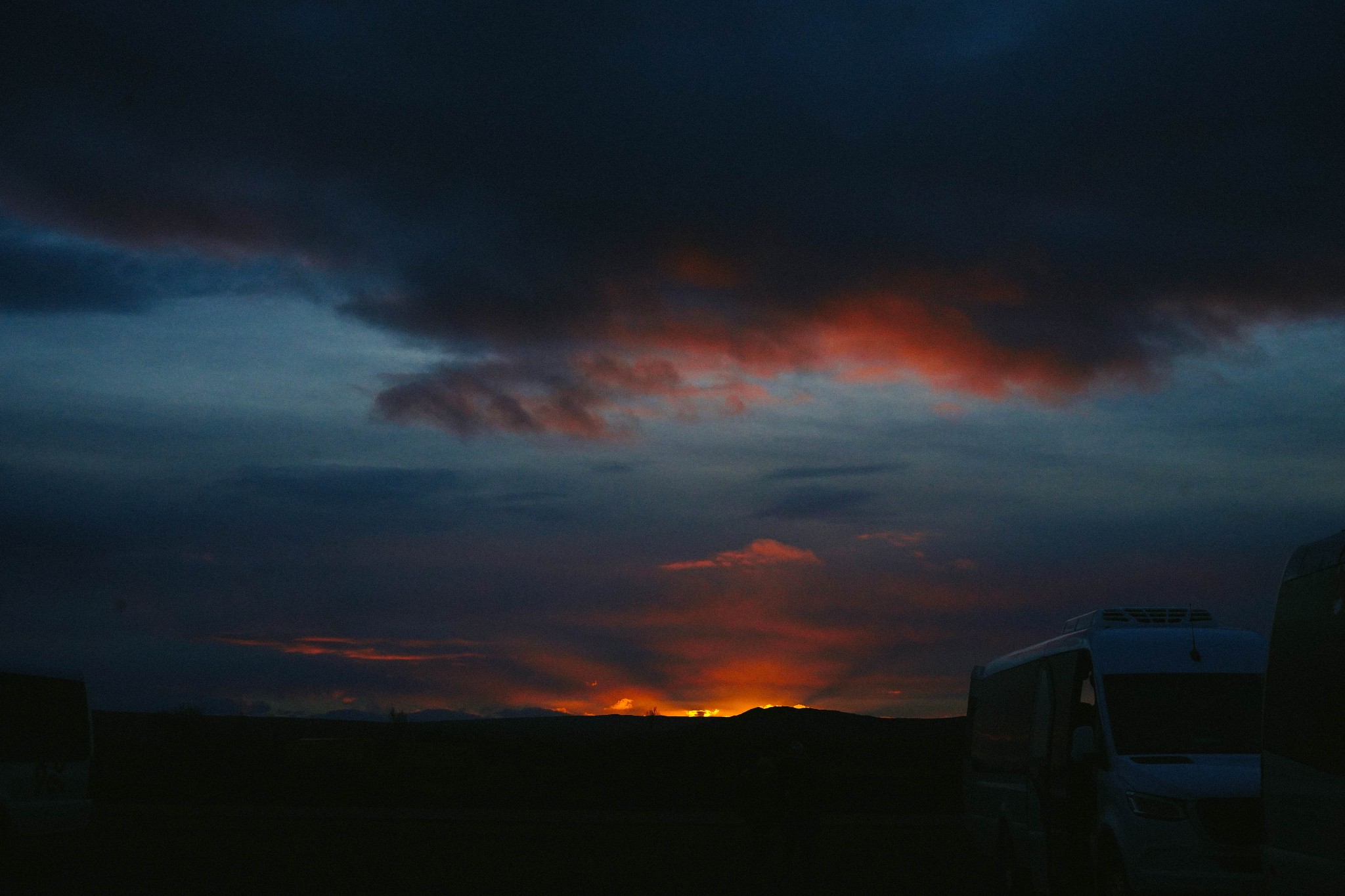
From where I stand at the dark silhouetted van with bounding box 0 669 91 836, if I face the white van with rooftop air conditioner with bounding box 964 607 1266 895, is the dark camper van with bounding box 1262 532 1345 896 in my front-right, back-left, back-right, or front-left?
front-right

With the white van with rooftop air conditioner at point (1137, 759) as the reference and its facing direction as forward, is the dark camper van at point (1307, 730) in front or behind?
in front

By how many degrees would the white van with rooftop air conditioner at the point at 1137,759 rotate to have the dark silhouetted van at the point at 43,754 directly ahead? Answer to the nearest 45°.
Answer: approximately 135° to its right

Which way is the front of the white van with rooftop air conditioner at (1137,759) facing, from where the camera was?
facing the viewer and to the right of the viewer
